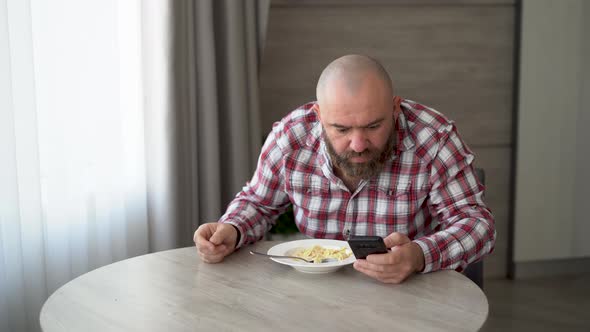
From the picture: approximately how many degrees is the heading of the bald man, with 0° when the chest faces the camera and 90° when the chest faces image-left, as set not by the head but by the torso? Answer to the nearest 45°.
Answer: approximately 0°
